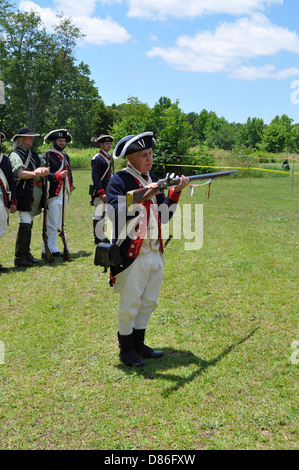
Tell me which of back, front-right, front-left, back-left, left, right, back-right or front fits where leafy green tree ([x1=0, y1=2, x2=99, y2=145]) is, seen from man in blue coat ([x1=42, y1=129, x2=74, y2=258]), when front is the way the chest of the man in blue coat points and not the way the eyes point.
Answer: back-left

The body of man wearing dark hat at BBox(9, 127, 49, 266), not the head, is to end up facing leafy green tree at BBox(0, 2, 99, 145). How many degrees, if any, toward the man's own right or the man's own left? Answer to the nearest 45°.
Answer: approximately 135° to the man's own left

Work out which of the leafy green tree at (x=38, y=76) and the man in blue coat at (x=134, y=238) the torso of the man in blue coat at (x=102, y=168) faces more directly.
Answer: the man in blue coat

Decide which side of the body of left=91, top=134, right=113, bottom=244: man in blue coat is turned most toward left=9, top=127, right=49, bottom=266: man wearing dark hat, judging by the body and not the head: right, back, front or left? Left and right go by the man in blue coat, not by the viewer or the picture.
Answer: right

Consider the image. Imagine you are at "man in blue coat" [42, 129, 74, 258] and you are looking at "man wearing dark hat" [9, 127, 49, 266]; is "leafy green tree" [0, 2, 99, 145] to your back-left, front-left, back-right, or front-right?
back-right

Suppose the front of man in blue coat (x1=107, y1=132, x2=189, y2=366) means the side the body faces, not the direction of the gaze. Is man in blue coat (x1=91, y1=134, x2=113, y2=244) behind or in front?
behind

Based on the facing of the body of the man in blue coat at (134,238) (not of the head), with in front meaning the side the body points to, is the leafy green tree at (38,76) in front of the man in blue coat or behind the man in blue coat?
behind

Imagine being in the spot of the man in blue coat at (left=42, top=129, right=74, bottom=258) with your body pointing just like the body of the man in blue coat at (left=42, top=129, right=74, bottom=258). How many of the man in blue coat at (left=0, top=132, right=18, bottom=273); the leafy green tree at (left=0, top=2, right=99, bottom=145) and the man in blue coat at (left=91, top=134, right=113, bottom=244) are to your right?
1
